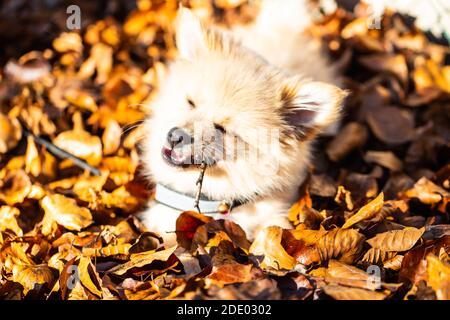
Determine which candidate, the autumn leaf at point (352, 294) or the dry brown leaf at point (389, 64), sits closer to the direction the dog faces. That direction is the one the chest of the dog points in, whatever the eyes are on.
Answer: the autumn leaf

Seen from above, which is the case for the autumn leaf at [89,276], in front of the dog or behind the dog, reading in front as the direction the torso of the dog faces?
in front

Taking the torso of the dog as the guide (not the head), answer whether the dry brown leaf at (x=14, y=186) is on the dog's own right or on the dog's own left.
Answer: on the dog's own right

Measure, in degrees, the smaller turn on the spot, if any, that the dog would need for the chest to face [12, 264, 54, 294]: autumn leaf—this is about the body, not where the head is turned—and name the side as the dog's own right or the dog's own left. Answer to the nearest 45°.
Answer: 0° — it already faces it

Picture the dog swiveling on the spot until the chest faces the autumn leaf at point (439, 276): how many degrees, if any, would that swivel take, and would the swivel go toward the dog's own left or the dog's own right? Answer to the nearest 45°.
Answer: approximately 90° to the dog's own left

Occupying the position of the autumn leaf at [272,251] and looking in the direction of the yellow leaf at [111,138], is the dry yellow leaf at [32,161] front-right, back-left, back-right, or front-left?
front-left

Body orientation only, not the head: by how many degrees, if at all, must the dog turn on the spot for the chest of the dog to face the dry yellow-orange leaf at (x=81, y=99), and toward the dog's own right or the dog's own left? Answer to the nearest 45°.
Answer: approximately 90° to the dog's own right

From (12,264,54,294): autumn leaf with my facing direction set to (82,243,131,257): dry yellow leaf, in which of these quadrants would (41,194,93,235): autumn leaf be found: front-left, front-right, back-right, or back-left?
front-left

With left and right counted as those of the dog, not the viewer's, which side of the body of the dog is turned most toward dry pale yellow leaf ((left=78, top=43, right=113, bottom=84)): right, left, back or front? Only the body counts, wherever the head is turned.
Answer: right

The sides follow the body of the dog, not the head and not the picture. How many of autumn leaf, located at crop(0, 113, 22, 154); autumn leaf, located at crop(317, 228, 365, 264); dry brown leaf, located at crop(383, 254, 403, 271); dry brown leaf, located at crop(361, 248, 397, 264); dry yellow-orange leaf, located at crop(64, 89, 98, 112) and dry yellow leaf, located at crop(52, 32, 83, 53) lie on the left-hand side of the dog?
3

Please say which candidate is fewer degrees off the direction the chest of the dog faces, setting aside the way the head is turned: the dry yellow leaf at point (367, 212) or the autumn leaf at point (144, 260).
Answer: the autumn leaf

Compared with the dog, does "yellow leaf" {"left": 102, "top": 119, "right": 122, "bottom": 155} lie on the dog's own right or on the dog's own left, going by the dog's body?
on the dog's own right
